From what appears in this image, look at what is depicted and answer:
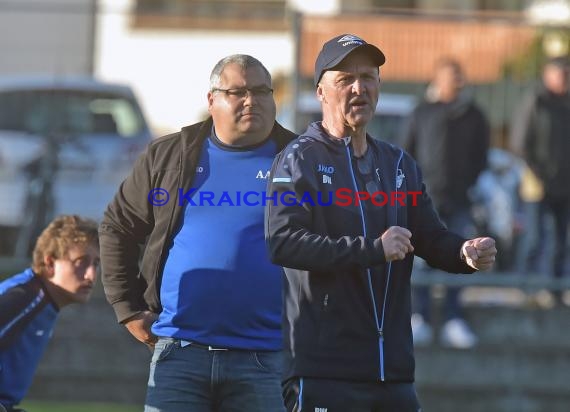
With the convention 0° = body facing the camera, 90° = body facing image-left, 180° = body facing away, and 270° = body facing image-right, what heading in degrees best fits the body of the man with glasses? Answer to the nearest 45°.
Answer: approximately 315°

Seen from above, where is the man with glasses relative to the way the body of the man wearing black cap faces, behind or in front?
behind

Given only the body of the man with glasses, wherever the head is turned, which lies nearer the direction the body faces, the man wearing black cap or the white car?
the man wearing black cap

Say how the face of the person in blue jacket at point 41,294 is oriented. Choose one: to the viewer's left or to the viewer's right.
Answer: to the viewer's right

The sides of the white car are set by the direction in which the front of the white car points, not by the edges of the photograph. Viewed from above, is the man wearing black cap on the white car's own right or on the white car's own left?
on the white car's own left

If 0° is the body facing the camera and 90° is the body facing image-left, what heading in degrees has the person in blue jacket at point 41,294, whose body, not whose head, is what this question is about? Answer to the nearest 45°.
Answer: approximately 315°

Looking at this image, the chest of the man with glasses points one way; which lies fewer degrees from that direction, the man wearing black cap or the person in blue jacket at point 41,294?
the man wearing black cap

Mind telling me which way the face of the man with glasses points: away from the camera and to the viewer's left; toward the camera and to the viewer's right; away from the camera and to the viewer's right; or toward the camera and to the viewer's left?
toward the camera and to the viewer's right
